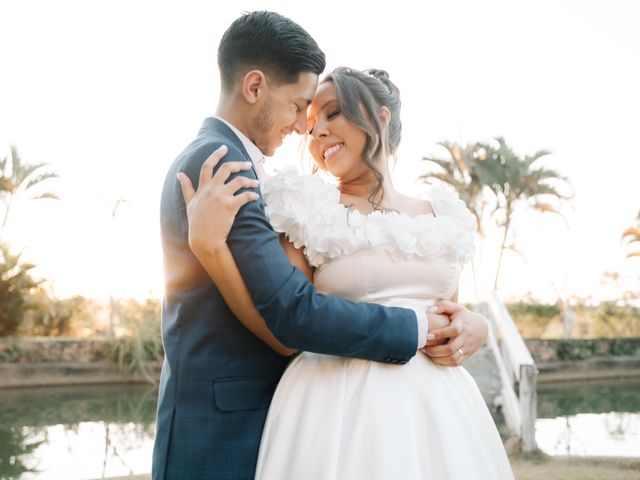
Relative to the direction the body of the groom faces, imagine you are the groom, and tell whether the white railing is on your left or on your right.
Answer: on your left

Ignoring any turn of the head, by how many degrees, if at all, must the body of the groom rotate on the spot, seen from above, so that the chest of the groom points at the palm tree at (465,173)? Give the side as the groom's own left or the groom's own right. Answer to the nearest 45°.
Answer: approximately 90° to the groom's own left

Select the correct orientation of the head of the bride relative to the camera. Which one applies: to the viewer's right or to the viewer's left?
to the viewer's left

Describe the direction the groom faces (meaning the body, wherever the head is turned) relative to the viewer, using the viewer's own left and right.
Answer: facing to the right of the viewer
